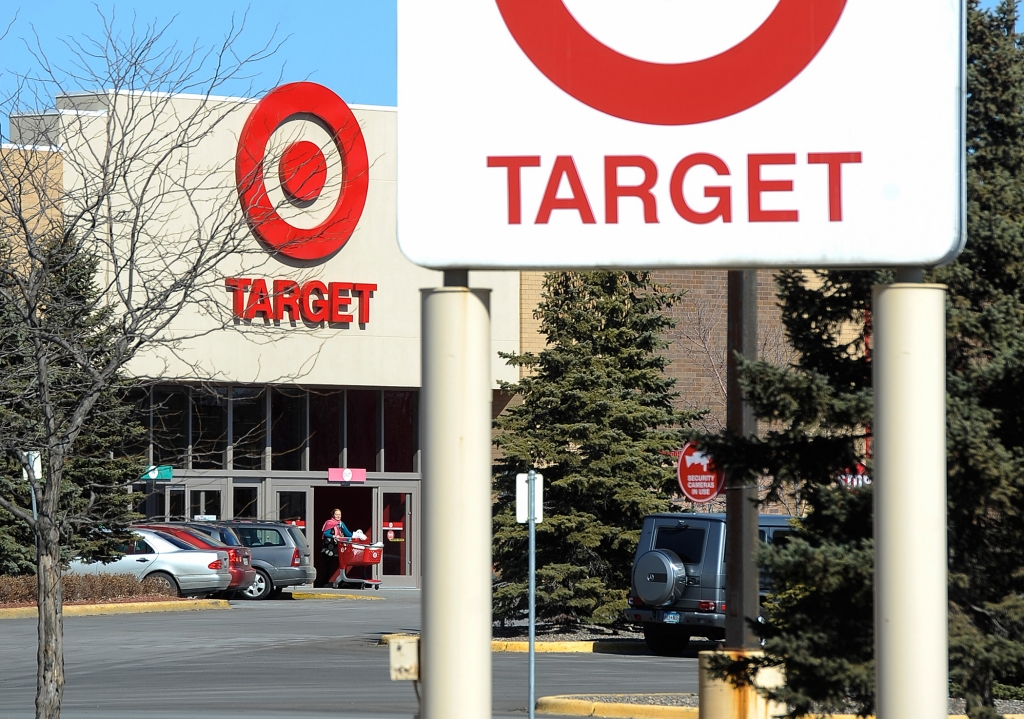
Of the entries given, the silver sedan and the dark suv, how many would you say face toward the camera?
0

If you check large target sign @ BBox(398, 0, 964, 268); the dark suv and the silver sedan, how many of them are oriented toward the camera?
1

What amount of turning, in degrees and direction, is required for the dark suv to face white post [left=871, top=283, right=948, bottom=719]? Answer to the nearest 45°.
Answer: approximately 135° to its right

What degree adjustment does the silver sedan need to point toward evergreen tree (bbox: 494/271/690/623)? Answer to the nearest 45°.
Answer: approximately 180°

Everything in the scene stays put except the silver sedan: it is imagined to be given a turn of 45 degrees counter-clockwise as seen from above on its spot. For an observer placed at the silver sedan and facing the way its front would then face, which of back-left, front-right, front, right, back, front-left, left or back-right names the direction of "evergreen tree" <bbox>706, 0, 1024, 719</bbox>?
left

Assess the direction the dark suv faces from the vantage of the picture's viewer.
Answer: facing away from the viewer and to the right of the viewer

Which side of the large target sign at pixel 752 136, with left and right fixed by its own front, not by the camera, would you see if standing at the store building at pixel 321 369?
back

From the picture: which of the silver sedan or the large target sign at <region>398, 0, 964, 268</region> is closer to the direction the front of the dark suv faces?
the silver sedan

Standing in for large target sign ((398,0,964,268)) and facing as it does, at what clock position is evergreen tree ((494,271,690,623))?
The evergreen tree is roughly at 6 o'clock from the large target sign.

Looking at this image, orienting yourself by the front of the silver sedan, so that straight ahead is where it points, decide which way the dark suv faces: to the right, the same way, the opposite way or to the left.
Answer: to the right
